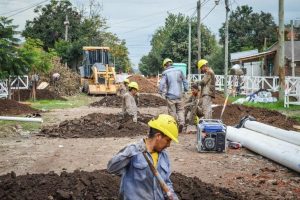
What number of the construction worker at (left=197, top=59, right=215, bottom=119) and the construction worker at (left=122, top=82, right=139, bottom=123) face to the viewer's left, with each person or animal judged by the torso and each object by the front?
1

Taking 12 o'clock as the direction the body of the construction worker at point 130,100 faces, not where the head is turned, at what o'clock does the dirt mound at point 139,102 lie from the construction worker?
The dirt mound is roughly at 9 o'clock from the construction worker.

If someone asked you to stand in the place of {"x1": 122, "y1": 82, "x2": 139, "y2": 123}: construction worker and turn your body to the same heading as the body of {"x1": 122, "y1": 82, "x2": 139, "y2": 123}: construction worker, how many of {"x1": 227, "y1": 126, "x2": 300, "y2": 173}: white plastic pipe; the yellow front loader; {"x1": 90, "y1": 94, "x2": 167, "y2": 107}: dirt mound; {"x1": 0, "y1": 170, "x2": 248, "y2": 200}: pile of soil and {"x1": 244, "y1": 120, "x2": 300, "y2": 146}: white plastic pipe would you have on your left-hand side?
2

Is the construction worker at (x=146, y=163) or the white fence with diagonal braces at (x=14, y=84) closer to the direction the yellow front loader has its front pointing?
the construction worker
